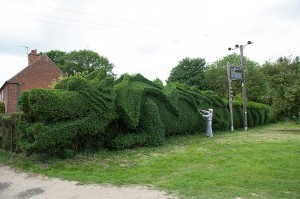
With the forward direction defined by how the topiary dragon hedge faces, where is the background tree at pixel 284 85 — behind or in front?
behind

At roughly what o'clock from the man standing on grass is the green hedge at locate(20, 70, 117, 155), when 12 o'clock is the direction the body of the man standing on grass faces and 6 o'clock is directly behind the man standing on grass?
The green hedge is roughly at 10 o'clock from the man standing on grass.

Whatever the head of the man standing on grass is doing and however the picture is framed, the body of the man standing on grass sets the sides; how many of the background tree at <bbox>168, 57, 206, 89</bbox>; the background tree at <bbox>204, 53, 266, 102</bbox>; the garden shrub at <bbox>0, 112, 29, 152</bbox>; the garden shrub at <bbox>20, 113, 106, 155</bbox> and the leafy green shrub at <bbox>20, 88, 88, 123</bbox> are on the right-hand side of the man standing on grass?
2

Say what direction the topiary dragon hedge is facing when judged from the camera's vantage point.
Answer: facing the viewer and to the left of the viewer

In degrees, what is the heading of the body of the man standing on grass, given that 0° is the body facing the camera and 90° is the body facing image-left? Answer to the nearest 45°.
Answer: approximately 90°

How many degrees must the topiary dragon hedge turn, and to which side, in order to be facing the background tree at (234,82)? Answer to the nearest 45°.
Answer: approximately 180°

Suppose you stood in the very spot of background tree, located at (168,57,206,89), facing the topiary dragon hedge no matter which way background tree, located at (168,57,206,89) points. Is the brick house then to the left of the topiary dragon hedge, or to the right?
right

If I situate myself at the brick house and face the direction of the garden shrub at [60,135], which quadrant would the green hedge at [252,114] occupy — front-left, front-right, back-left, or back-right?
front-left

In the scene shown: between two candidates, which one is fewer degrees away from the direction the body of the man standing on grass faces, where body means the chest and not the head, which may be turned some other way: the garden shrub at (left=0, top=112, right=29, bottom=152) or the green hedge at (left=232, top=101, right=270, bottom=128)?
the garden shrub

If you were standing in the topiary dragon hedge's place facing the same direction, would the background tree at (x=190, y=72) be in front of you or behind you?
behind

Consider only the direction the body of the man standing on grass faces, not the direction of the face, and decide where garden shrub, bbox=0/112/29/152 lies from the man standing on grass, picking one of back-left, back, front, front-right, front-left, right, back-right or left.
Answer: front-left

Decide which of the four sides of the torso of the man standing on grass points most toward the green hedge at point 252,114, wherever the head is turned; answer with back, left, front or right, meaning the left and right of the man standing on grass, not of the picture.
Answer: right

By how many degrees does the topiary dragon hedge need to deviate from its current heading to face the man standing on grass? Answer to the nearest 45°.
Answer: approximately 180°
